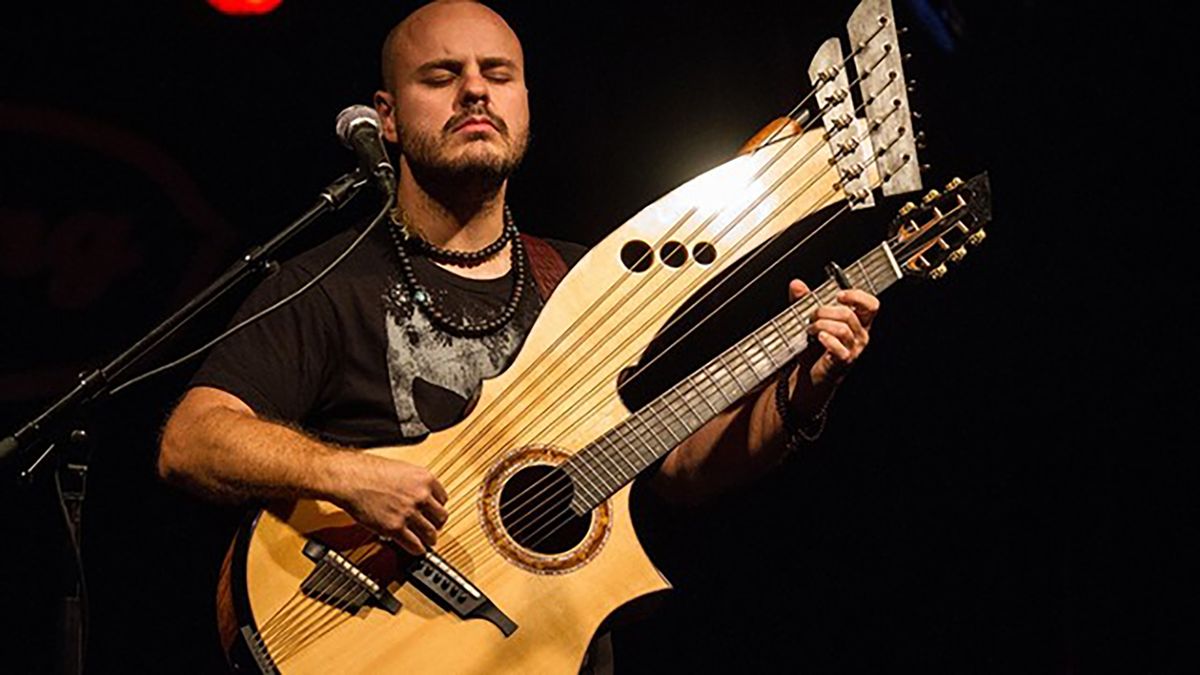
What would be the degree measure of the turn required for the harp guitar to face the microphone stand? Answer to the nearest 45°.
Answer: approximately 45° to its right

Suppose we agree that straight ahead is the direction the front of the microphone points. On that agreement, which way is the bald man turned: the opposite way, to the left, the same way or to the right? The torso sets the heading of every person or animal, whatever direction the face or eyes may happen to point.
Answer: the opposite way

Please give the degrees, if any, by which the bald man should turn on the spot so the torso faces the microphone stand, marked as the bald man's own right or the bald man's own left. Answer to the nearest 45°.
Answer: approximately 90° to the bald man's own right
